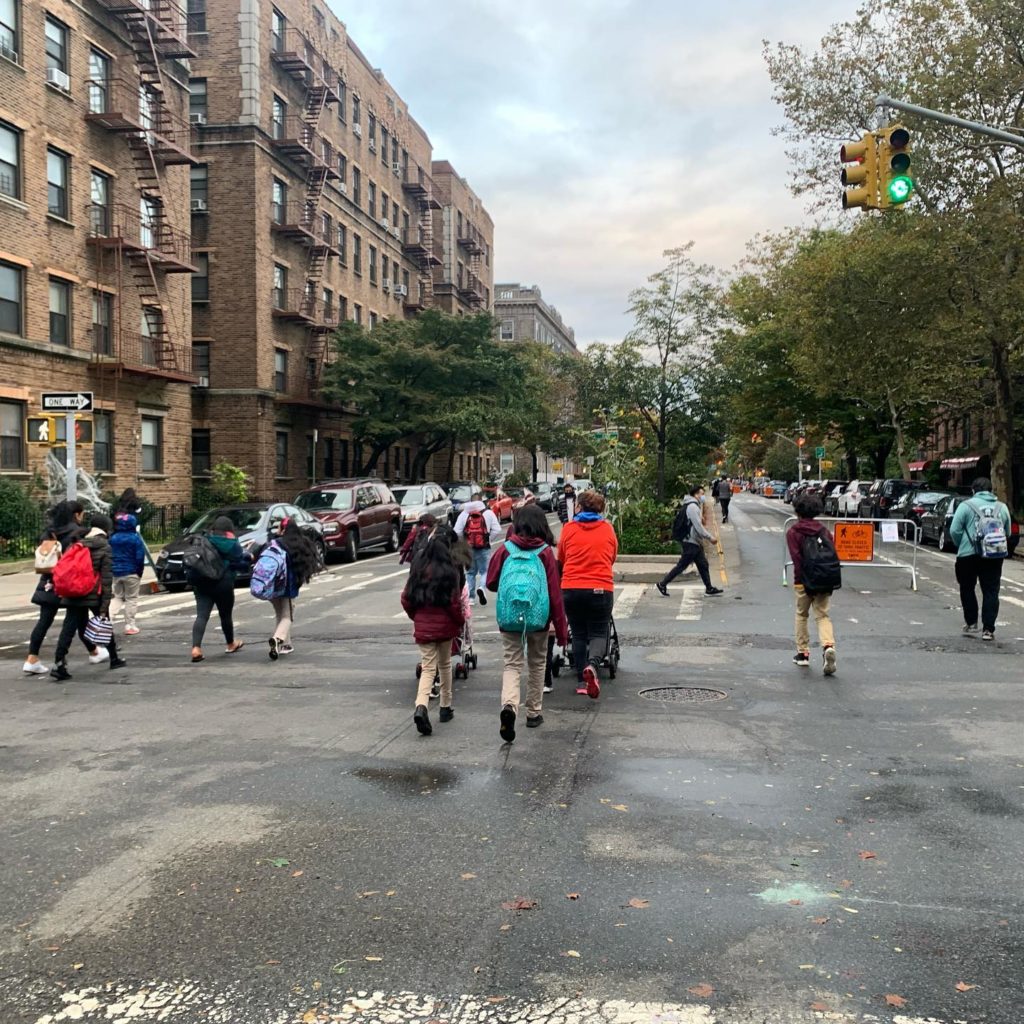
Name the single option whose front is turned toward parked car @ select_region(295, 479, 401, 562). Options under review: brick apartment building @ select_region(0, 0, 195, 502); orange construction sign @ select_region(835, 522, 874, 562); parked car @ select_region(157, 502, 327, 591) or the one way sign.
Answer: the brick apartment building

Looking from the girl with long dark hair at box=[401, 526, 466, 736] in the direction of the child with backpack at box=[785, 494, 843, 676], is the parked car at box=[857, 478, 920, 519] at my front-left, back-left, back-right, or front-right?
front-left

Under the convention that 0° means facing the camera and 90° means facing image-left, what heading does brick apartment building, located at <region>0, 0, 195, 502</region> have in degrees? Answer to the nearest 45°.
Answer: approximately 315°

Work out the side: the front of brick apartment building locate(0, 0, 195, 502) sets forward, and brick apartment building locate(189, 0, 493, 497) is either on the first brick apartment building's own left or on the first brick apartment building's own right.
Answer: on the first brick apartment building's own left

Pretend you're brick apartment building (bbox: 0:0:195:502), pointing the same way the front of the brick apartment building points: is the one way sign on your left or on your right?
on your right

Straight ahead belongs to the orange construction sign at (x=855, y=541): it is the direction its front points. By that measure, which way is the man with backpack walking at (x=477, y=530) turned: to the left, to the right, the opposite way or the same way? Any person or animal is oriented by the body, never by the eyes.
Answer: the opposite way

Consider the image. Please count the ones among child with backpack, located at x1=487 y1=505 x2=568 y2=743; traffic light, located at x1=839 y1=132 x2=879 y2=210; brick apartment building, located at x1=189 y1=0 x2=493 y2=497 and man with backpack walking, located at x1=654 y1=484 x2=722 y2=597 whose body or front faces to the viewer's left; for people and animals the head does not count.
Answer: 1

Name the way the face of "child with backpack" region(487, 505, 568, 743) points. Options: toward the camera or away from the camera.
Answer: away from the camera

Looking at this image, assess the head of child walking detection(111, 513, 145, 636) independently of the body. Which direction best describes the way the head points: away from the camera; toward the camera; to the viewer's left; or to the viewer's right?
away from the camera

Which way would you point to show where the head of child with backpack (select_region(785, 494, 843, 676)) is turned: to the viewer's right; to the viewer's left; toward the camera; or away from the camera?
away from the camera

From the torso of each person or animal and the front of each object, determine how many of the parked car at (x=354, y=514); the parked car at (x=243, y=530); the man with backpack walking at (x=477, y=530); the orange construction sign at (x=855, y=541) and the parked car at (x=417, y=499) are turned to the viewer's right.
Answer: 0

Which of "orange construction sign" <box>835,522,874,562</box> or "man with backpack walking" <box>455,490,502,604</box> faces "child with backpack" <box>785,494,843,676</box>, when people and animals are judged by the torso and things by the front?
the orange construction sign

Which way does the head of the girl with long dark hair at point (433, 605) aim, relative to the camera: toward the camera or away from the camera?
away from the camera

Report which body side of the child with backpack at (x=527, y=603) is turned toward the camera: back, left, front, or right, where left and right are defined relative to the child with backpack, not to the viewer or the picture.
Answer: back

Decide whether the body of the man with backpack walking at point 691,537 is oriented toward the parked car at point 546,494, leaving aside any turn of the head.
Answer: no

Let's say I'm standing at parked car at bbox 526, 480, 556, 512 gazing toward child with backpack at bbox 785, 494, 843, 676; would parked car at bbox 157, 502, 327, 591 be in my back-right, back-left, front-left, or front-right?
front-right

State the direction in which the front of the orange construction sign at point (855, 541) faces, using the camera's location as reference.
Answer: facing the viewer

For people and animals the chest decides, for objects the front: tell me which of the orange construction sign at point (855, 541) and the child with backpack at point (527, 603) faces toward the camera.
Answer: the orange construction sign
